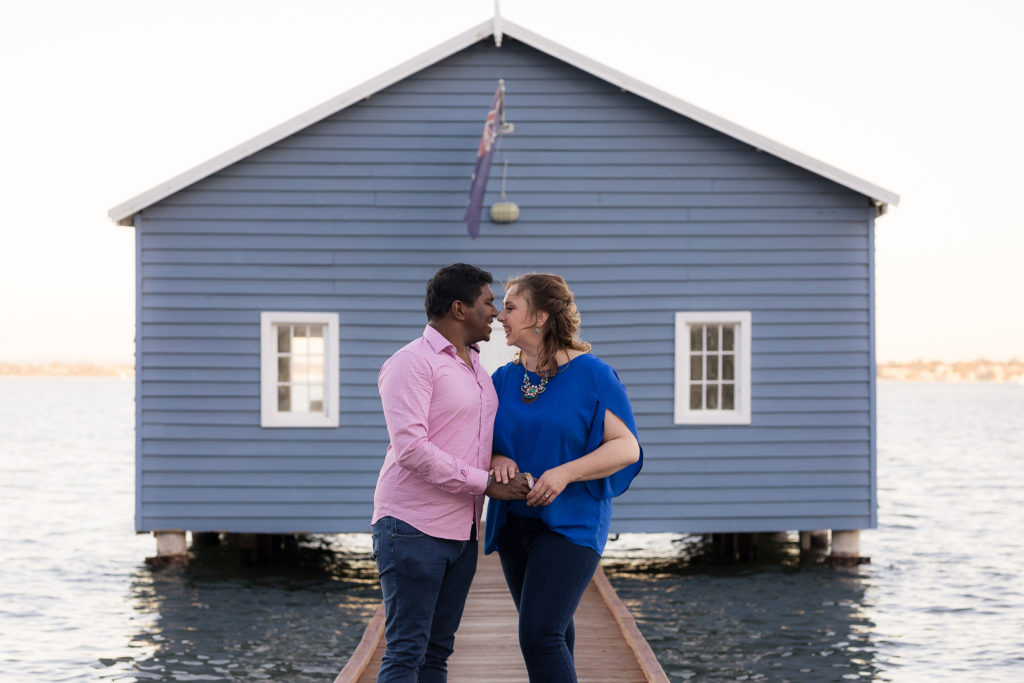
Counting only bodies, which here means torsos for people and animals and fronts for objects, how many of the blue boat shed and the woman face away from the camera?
0

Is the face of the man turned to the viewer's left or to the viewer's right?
to the viewer's right

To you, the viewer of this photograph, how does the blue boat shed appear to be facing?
facing the viewer

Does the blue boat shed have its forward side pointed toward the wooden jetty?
yes

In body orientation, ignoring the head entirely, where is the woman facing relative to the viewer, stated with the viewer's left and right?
facing the viewer and to the left of the viewer

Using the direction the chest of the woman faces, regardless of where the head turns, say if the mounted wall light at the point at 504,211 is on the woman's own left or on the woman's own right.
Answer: on the woman's own right

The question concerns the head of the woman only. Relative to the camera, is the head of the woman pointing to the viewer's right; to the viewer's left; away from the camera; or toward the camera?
to the viewer's left

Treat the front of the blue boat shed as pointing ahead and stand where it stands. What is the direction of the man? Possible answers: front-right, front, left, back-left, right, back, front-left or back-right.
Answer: front

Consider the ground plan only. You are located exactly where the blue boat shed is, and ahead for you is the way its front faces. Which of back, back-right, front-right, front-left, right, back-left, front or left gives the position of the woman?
front
